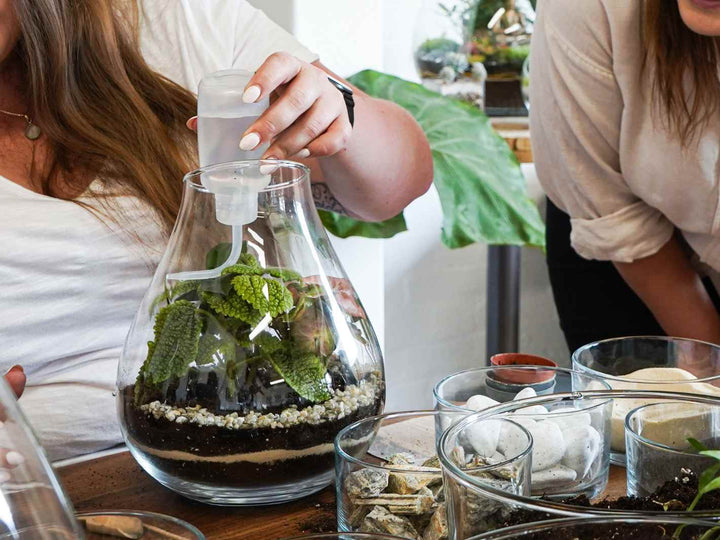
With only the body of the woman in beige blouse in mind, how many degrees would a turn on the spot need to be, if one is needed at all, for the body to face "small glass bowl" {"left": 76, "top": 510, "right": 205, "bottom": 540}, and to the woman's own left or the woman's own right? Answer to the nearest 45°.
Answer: approximately 45° to the woman's own right

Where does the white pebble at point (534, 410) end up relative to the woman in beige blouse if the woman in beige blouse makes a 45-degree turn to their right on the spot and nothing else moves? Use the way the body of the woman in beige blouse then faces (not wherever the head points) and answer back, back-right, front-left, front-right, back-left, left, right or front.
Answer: front

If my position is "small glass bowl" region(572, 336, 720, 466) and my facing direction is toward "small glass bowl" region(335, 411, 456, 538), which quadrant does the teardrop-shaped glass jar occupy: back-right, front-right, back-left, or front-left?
front-right

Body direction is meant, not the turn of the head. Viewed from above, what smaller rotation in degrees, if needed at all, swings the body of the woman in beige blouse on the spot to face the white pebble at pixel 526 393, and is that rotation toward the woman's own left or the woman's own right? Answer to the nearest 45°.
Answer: approximately 45° to the woman's own right

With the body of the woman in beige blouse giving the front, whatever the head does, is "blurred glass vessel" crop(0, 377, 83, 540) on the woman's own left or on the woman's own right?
on the woman's own right

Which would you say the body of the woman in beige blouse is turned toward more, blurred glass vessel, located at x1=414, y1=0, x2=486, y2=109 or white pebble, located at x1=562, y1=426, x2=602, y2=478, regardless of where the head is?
the white pebble

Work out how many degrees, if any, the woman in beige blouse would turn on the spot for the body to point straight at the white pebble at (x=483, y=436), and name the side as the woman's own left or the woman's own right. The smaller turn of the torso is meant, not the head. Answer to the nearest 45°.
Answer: approximately 45° to the woman's own right

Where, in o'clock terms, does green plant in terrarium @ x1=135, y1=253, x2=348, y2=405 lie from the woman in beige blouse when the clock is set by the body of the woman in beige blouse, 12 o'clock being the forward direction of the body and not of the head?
The green plant in terrarium is roughly at 2 o'clock from the woman in beige blouse.
